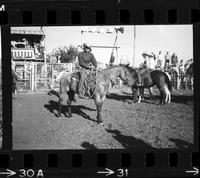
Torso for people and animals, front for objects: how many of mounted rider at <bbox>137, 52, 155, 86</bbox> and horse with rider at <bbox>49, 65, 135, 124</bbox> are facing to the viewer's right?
1

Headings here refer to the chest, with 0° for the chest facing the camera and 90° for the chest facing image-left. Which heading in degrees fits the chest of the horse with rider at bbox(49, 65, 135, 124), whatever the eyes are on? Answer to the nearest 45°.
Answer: approximately 270°

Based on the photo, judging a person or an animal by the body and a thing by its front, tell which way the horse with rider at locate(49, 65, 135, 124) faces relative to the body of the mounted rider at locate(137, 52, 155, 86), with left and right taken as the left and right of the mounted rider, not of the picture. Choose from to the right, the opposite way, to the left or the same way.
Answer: the opposite way

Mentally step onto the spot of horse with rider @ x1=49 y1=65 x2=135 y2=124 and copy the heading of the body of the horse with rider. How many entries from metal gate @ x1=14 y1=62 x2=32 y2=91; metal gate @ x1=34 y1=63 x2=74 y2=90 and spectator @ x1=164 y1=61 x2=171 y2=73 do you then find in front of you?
1

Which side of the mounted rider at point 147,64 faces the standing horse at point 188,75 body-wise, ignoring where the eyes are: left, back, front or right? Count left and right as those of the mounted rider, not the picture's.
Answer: back

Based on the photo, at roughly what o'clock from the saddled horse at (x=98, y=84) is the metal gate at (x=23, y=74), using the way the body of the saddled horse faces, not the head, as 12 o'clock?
The metal gate is roughly at 6 o'clock from the saddled horse.

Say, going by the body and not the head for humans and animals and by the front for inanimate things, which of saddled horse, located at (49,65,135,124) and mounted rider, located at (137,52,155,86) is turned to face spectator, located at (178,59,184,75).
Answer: the saddled horse

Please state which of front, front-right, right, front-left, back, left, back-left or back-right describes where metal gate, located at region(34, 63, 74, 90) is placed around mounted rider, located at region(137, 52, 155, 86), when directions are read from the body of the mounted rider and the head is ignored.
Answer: front

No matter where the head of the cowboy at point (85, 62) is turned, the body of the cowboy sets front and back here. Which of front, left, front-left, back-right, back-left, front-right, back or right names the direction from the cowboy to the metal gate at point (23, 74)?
back-right

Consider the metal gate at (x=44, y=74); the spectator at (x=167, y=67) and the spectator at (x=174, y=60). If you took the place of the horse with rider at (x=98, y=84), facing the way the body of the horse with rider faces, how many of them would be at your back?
1

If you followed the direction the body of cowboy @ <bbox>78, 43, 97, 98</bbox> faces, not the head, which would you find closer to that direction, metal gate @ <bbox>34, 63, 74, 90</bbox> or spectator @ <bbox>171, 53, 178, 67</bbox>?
the spectator

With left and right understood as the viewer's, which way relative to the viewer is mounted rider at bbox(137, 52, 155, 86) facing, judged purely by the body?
facing to the left of the viewer

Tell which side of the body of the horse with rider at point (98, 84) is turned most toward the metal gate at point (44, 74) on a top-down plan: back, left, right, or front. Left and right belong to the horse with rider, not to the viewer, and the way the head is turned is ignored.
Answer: back
